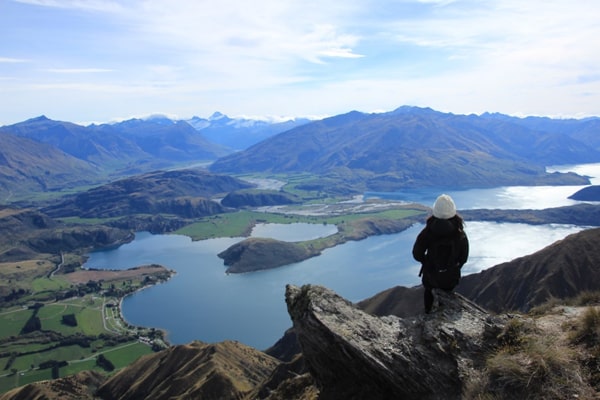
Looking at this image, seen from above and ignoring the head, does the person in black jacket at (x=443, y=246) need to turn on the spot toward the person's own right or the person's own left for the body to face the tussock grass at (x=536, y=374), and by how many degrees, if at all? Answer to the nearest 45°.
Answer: approximately 135° to the person's own right

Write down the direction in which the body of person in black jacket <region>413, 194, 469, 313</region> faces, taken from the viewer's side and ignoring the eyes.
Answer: away from the camera

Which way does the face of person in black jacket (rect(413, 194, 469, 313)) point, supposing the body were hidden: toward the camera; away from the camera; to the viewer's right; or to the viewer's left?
away from the camera
